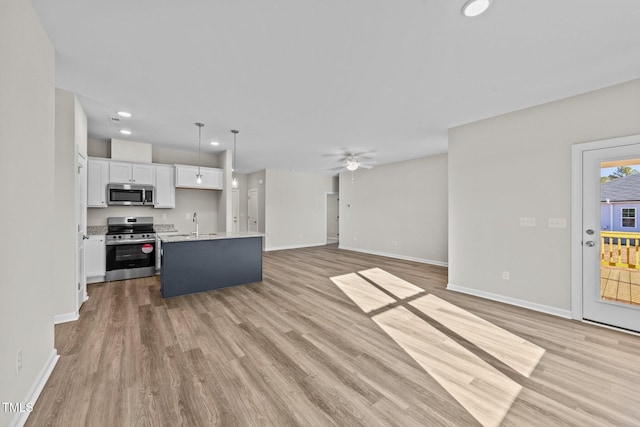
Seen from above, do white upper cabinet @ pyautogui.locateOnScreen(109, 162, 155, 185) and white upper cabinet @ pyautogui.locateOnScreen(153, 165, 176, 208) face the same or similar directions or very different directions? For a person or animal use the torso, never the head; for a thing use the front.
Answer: same or similar directions

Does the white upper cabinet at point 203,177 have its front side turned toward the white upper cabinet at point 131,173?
no

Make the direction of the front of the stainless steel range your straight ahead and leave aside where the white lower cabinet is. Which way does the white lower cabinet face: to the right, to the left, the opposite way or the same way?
the same way

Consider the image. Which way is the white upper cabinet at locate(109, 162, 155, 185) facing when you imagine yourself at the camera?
facing the viewer

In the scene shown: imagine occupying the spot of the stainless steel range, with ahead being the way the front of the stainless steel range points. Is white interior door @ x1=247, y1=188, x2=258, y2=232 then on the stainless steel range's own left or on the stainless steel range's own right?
on the stainless steel range's own left

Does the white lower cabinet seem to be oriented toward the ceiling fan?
no

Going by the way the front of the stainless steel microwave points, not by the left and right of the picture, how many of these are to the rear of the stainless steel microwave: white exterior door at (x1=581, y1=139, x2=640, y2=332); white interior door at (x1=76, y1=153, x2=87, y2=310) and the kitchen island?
0

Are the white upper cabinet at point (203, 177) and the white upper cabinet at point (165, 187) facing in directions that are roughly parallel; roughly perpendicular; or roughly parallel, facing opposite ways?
roughly parallel

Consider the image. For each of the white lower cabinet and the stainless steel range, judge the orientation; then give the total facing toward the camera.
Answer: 2

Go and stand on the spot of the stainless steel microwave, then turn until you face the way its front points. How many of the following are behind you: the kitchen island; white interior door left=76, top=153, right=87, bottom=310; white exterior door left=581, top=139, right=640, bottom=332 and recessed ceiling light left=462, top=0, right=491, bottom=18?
0

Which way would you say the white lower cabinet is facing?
toward the camera

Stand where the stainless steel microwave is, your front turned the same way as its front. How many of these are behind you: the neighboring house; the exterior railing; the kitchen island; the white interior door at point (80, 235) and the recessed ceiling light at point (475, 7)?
0

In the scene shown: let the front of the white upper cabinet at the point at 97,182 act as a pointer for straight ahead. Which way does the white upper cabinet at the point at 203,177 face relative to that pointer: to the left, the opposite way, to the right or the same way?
the same way

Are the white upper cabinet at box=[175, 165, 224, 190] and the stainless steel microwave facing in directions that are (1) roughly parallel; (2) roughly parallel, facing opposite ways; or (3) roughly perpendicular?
roughly parallel

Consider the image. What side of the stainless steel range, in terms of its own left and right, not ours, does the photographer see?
front

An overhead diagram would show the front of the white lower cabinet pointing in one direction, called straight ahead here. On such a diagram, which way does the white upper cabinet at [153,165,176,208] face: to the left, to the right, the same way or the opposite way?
the same way
